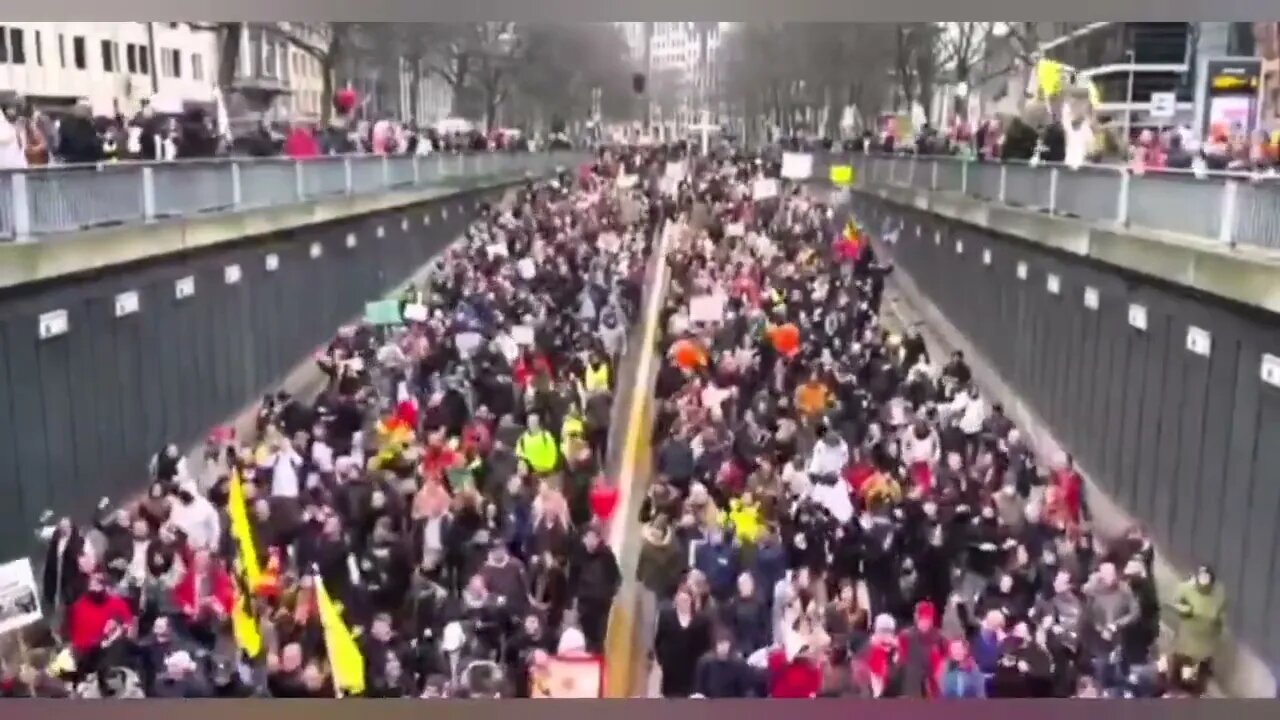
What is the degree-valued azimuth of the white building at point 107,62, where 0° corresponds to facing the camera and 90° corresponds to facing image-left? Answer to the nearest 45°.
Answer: approximately 315°

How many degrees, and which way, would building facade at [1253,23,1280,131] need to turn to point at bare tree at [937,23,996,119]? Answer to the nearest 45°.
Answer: approximately 45° to its right

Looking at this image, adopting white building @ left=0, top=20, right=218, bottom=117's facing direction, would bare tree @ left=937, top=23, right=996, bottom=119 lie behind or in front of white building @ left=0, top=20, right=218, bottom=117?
in front

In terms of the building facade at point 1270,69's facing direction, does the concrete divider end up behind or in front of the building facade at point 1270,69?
in front

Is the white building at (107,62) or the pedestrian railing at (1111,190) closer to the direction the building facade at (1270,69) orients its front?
the white building
